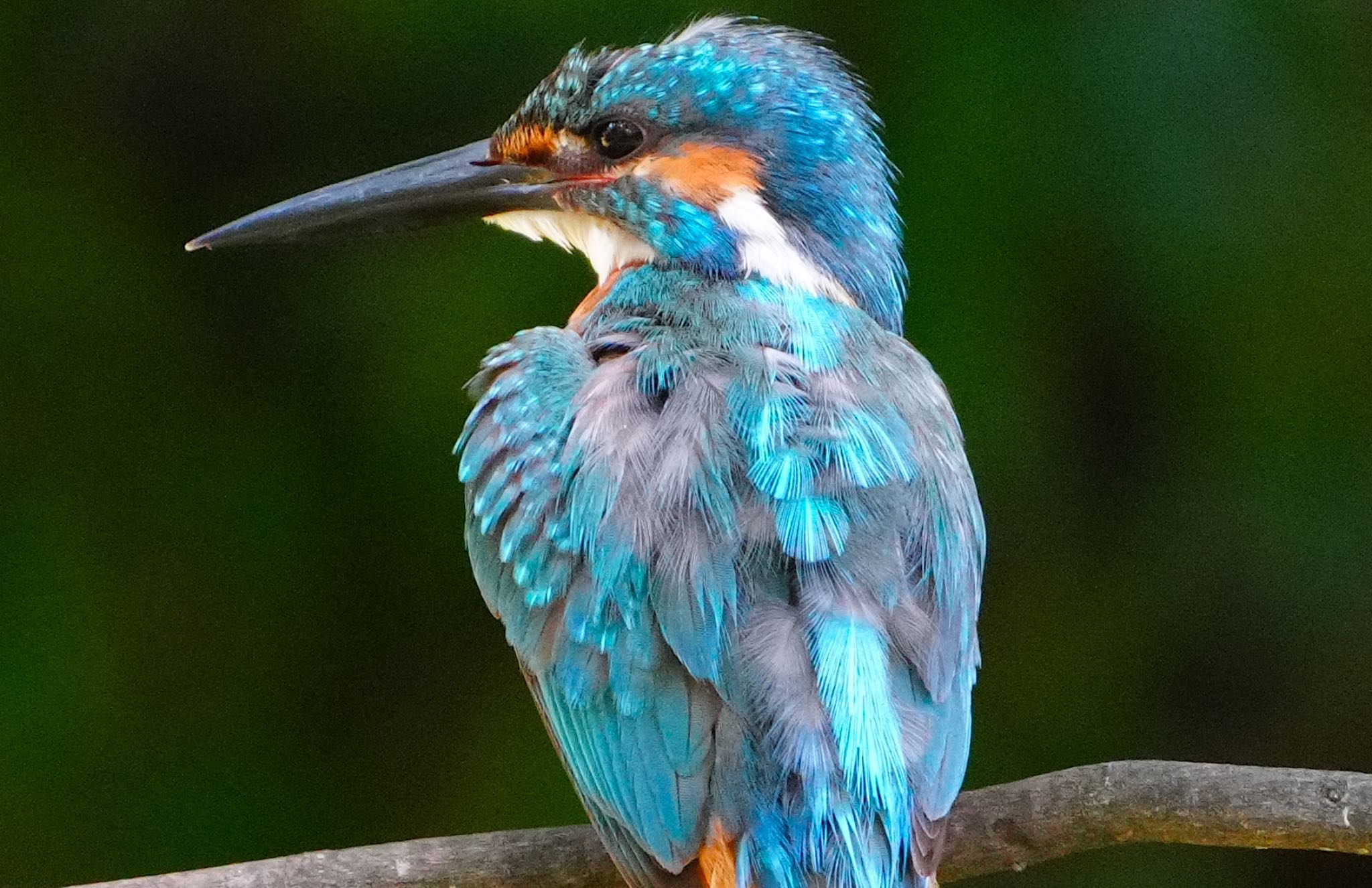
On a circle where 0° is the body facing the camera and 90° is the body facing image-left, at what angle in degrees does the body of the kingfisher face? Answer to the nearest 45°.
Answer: approximately 135°
